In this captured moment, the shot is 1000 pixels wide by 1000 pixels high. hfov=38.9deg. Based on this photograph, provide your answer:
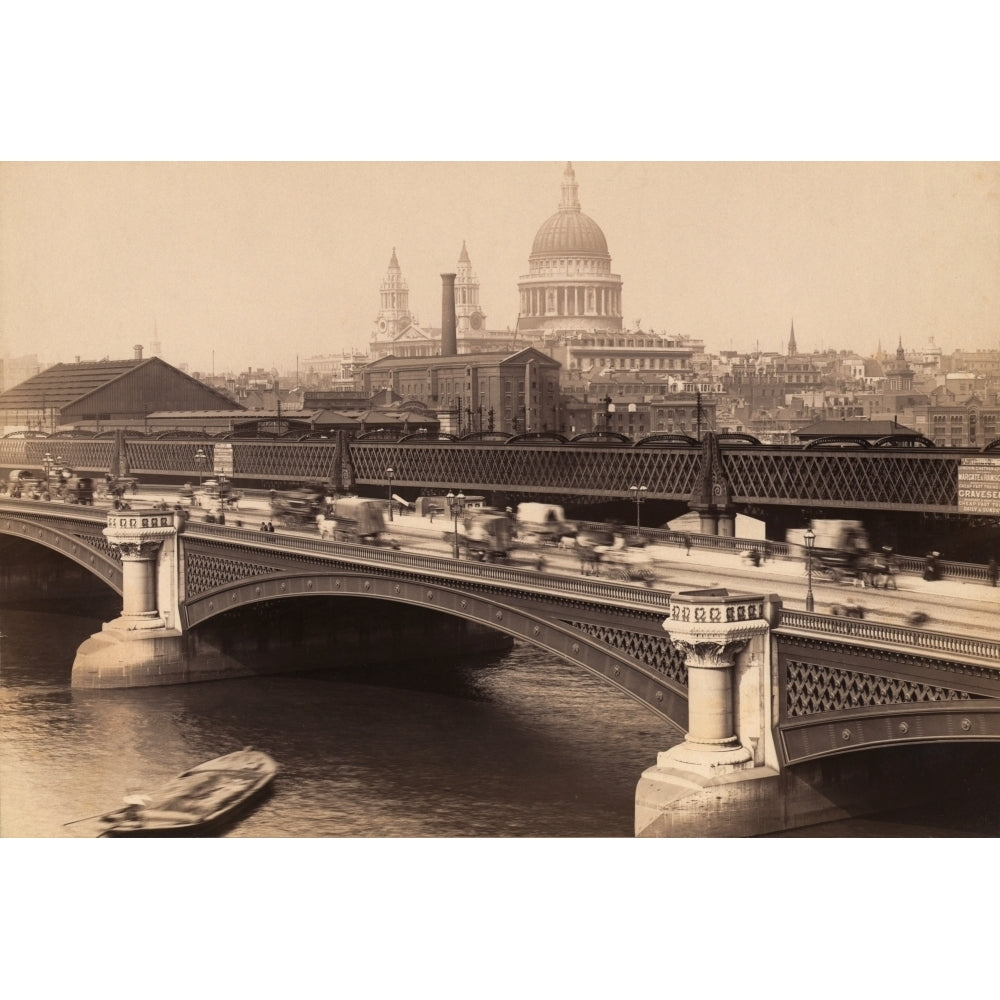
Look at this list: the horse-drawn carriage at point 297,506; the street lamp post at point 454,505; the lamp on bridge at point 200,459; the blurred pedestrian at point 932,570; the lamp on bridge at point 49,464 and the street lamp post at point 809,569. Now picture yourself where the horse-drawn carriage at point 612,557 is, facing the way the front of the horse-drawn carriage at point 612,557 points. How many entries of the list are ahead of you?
4

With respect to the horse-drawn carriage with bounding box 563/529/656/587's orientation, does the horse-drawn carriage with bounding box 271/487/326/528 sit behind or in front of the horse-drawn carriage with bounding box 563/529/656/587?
in front

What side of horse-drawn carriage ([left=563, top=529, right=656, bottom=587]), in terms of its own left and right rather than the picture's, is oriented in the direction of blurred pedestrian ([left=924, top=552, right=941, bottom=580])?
back

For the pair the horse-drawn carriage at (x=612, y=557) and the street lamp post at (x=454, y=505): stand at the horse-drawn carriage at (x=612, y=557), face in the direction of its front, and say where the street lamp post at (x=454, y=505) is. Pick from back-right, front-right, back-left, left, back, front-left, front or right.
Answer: front
